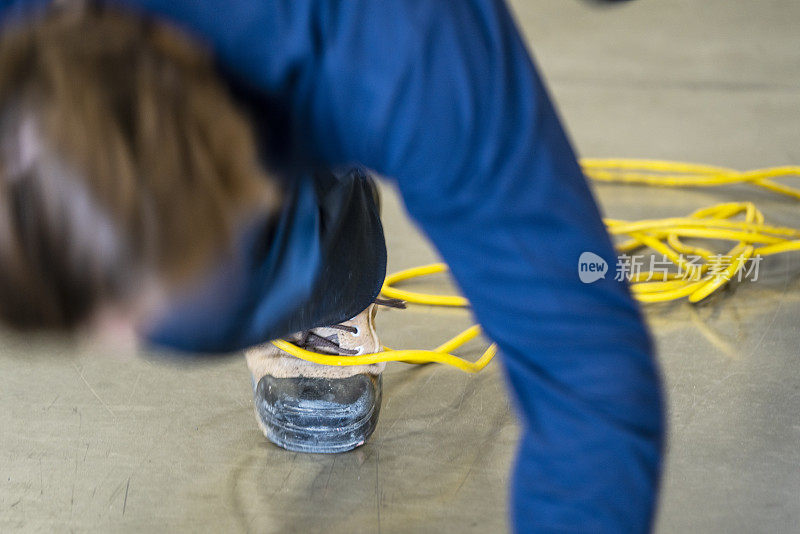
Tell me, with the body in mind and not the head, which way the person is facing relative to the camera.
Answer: toward the camera
